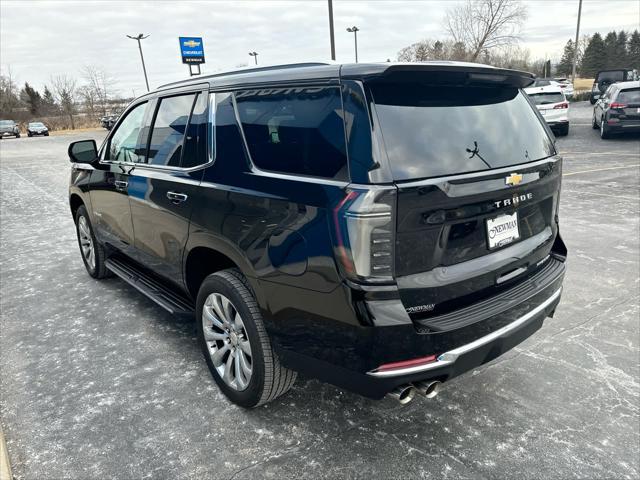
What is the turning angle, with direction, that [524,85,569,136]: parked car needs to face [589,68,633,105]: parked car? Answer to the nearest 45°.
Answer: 0° — it already faces it

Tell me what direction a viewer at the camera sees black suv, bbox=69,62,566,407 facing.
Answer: facing away from the viewer and to the left of the viewer

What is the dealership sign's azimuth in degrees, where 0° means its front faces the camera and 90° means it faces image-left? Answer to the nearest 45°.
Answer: approximately 0°

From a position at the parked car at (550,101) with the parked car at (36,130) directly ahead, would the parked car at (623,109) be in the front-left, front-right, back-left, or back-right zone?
back-left

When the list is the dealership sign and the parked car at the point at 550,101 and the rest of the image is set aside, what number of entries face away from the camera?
1

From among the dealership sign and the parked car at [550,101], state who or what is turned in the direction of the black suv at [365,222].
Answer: the dealership sign

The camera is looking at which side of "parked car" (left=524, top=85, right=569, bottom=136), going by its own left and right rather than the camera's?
back

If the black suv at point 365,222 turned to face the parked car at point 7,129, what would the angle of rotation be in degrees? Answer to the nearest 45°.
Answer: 0° — it already faces it

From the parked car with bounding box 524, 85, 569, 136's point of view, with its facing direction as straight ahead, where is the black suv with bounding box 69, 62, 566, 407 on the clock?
The black suv is roughly at 6 o'clock from the parked car.

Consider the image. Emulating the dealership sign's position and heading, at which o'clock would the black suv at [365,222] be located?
The black suv is roughly at 12 o'clock from the dealership sign.

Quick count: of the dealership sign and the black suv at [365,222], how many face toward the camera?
1

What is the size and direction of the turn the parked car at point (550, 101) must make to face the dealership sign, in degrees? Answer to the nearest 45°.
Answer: approximately 45° to its left

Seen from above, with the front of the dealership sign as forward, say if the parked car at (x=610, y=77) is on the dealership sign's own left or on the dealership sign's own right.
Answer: on the dealership sign's own left
